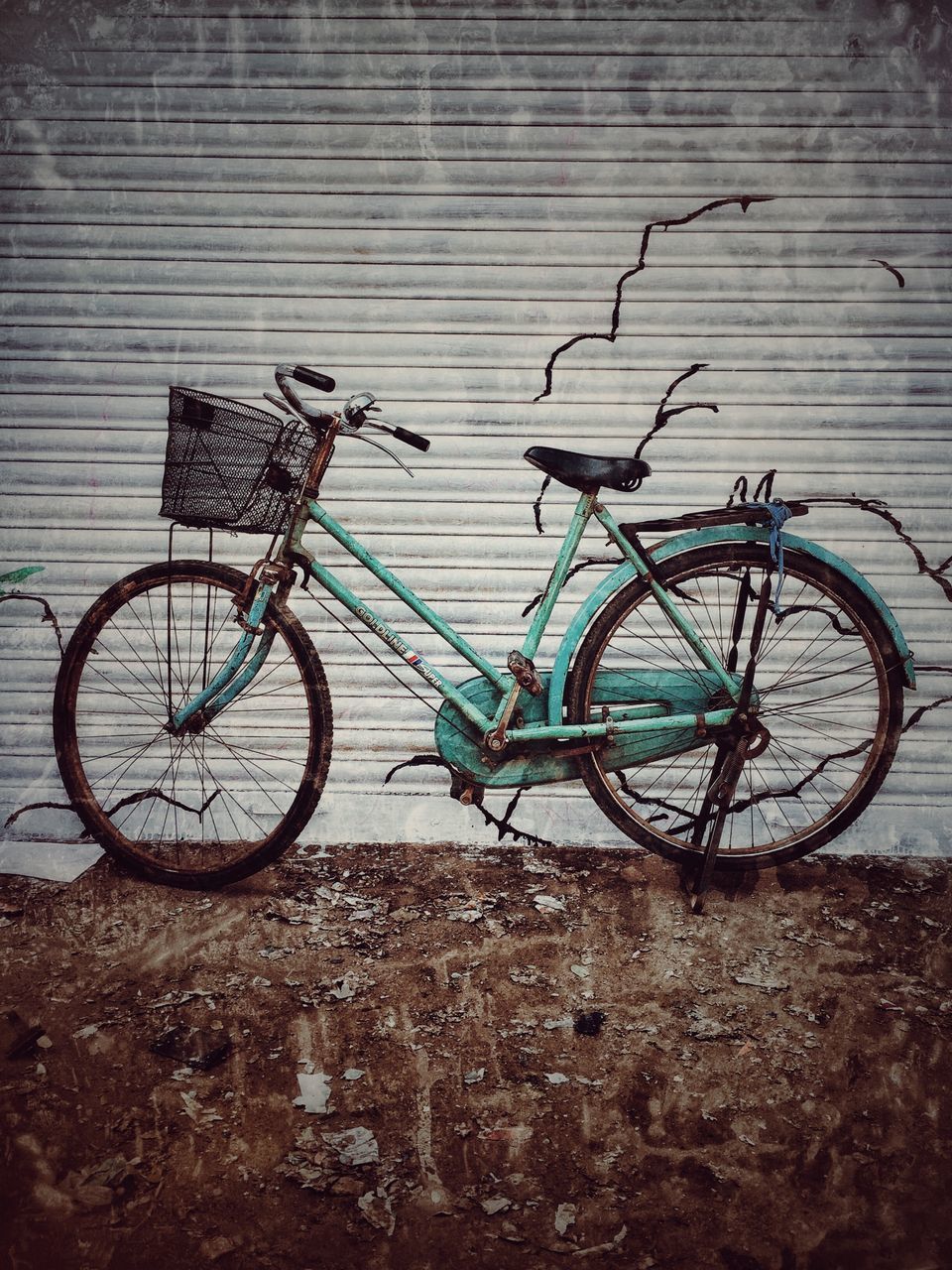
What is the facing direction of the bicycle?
to the viewer's left
